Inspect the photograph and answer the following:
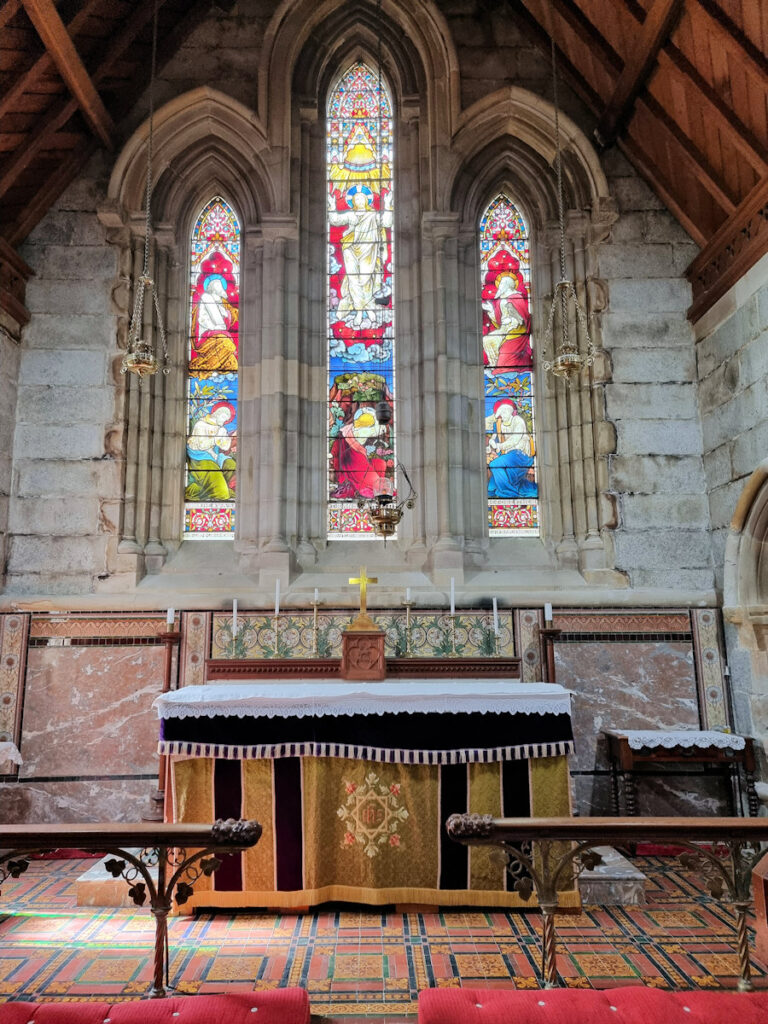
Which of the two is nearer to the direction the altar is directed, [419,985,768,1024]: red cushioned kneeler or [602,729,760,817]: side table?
the red cushioned kneeler

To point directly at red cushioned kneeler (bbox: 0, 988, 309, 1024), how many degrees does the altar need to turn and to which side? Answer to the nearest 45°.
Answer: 0° — it already faces it

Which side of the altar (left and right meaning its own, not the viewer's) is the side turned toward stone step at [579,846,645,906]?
left

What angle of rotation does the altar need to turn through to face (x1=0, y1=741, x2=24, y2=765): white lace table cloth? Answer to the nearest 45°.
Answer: approximately 135° to its right

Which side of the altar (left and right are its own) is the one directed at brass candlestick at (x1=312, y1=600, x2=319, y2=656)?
back

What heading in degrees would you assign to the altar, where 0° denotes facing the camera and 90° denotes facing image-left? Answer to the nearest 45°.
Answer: approximately 0°

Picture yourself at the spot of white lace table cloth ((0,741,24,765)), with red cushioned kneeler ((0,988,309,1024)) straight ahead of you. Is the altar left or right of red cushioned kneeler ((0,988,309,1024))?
left

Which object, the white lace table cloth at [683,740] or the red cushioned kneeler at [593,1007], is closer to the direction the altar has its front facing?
the red cushioned kneeler

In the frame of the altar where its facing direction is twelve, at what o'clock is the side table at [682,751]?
The side table is roughly at 8 o'clock from the altar.

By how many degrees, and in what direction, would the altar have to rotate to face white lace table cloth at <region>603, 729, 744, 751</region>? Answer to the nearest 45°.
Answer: approximately 135° to its left

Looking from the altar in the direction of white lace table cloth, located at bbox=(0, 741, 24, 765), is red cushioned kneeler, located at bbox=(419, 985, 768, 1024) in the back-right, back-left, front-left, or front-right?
back-left
